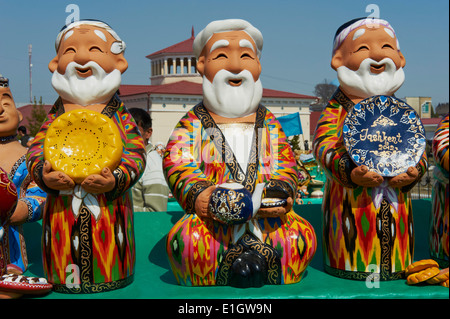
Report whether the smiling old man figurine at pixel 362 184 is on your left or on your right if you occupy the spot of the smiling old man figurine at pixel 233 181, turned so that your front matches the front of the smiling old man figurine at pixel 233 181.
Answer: on your left

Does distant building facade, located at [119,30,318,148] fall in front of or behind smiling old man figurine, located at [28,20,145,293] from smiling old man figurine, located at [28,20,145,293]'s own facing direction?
behind

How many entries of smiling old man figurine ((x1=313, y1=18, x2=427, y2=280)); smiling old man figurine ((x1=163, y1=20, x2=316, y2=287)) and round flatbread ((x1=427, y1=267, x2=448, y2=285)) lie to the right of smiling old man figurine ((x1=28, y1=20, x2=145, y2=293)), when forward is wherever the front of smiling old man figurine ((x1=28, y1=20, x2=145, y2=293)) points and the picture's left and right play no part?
0

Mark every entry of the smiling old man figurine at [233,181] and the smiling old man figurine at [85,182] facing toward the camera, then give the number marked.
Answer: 2

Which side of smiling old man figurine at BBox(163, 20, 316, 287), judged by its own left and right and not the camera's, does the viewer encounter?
front

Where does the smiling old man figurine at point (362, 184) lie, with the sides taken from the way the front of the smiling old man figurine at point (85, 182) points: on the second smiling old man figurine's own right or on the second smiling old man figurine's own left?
on the second smiling old man figurine's own left

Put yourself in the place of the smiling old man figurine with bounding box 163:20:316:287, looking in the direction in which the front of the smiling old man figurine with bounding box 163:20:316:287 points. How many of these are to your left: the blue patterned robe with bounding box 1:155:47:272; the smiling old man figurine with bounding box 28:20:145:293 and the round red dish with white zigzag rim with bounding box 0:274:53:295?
0

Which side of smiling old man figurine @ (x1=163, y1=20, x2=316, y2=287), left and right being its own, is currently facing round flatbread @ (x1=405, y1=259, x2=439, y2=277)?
left

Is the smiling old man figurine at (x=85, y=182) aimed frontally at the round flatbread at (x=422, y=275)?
no

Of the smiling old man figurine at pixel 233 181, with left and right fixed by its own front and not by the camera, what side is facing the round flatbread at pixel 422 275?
left

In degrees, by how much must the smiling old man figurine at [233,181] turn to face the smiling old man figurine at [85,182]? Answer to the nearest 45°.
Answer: approximately 90° to its right

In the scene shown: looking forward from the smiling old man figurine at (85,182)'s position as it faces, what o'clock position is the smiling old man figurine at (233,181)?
the smiling old man figurine at (233,181) is roughly at 9 o'clock from the smiling old man figurine at (85,182).

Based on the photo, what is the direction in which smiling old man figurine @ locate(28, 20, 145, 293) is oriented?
toward the camera

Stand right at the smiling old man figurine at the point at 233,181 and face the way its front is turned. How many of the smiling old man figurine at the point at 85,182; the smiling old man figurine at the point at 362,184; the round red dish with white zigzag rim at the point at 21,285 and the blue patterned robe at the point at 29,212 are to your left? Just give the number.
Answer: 1

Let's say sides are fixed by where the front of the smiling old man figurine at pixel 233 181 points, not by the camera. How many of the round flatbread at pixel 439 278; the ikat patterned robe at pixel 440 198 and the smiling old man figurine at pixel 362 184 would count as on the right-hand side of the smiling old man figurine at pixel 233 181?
0

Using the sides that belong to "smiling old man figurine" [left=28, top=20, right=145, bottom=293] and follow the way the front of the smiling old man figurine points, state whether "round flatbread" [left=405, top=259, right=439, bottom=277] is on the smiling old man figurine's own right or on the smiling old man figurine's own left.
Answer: on the smiling old man figurine's own left

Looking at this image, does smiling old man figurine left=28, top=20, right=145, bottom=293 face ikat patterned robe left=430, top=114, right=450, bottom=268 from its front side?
no

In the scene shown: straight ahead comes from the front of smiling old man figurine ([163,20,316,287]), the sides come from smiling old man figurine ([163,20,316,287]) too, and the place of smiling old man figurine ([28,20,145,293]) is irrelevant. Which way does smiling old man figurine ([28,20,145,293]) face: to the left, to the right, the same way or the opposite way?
the same way
